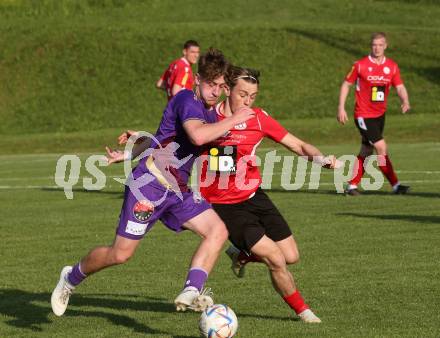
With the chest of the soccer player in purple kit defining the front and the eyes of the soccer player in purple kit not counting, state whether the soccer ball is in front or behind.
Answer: in front

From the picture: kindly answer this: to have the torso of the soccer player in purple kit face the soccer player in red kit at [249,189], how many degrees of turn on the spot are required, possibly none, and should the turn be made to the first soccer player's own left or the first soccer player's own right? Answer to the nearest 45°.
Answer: approximately 90° to the first soccer player's own left

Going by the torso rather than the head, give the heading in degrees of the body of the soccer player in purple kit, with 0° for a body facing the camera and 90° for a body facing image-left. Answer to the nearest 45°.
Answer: approximately 315°

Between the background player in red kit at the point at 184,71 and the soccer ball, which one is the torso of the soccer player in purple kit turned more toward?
the soccer ball

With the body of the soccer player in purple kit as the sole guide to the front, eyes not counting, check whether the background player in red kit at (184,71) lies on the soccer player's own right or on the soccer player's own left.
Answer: on the soccer player's own left
